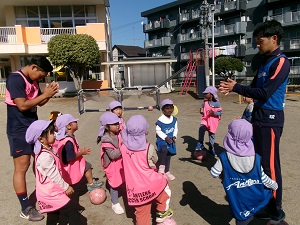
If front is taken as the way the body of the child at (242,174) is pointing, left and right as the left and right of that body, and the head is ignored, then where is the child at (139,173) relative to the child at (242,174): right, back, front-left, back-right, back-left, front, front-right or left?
left

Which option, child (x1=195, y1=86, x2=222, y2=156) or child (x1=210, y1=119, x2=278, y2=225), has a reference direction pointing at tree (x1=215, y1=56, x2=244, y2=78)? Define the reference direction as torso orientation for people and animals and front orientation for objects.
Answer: child (x1=210, y1=119, x2=278, y2=225)

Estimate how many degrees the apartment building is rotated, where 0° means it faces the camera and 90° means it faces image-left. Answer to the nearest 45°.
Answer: approximately 45°

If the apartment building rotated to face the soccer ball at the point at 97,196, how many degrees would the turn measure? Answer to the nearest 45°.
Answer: approximately 45° to its left

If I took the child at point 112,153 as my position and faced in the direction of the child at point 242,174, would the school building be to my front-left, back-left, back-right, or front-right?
back-left

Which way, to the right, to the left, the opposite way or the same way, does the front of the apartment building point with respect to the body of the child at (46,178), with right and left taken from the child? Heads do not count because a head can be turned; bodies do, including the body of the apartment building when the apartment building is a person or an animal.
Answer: the opposite way

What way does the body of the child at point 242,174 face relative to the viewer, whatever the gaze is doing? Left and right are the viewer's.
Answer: facing away from the viewer

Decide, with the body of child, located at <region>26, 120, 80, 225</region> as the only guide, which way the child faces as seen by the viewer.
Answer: to the viewer's right

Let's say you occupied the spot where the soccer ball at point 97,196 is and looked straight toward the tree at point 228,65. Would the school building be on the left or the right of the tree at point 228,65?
left

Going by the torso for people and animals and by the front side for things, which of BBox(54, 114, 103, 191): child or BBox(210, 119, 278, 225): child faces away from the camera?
BBox(210, 119, 278, 225): child
